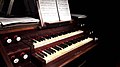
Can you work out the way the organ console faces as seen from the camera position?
facing the viewer and to the right of the viewer
